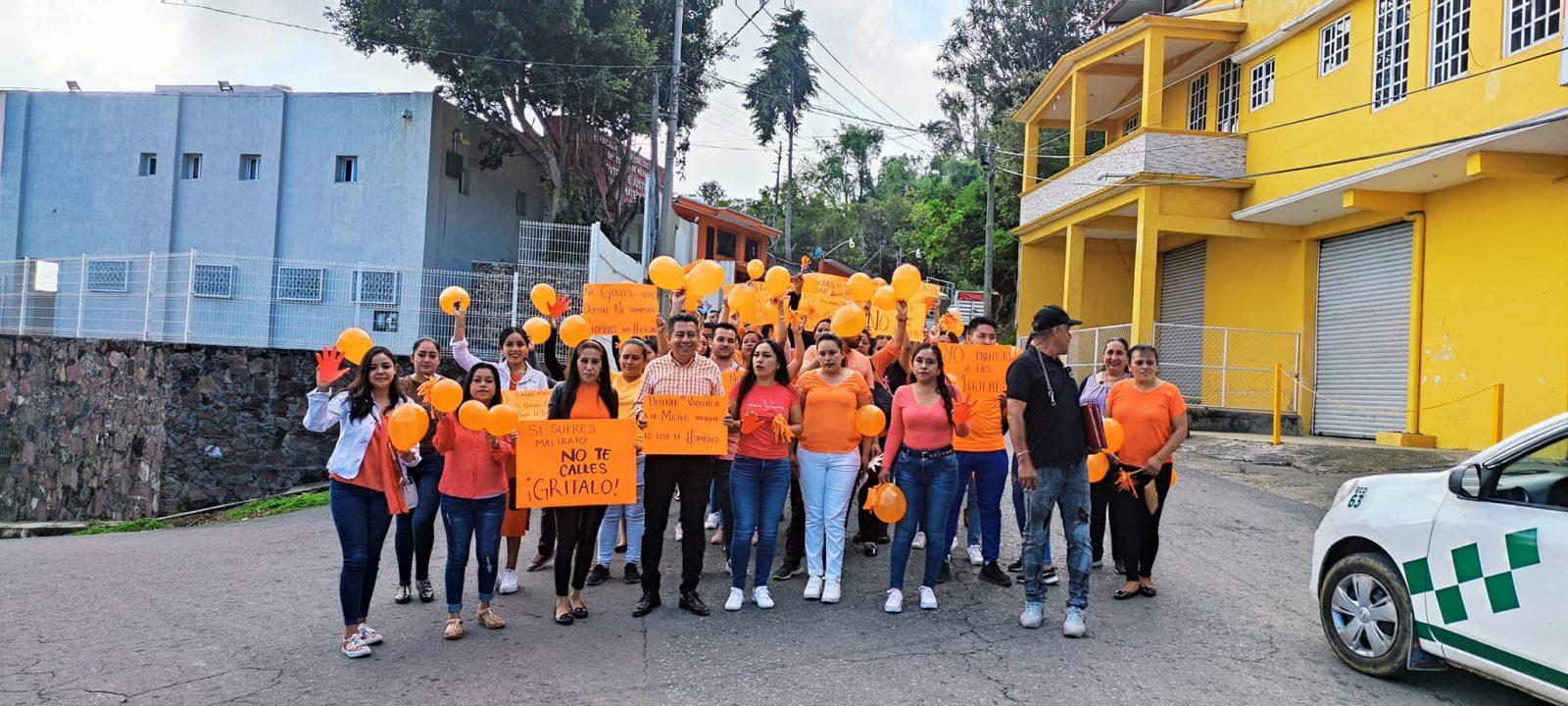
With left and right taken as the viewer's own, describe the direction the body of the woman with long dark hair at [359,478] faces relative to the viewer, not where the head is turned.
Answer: facing the viewer and to the right of the viewer

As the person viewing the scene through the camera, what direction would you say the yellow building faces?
facing the viewer and to the left of the viewer

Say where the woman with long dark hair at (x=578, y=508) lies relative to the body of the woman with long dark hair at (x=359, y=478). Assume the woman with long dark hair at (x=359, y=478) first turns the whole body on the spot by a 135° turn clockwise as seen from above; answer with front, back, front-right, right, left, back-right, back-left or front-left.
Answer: back

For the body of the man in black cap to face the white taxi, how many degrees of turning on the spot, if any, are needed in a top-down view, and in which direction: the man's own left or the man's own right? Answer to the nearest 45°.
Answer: approximately 45° to the man's own left

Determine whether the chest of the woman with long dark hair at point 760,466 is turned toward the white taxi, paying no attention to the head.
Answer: no

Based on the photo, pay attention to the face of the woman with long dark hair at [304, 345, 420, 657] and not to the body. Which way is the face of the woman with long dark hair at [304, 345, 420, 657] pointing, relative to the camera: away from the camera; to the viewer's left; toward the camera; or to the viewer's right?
toward the camera

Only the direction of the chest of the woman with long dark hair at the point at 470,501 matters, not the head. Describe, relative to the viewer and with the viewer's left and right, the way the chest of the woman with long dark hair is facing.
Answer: facing the viewer

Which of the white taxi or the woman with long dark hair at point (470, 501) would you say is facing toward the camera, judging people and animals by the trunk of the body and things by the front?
the woman with long dark hair

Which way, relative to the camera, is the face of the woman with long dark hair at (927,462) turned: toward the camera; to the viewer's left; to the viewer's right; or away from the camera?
toward the camera

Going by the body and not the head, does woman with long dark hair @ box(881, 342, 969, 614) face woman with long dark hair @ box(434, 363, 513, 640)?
no

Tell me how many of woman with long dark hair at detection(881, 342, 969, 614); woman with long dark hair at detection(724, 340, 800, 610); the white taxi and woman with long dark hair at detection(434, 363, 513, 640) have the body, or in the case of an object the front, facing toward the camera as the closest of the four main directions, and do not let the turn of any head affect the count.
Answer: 3

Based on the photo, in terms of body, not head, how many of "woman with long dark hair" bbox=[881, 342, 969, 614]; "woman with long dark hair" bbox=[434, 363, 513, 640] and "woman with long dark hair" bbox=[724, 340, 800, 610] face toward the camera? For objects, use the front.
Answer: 3

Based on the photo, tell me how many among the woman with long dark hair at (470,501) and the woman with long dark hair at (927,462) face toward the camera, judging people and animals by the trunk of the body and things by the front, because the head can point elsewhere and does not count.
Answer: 2

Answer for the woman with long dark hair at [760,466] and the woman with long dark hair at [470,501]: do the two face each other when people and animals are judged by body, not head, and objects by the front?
no

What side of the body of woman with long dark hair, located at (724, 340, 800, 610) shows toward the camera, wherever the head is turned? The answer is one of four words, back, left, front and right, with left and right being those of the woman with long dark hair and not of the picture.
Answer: front

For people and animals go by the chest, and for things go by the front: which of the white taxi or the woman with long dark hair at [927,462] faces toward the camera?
the woman with long dark hair

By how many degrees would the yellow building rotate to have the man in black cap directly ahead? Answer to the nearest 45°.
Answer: approximately 45° to its left

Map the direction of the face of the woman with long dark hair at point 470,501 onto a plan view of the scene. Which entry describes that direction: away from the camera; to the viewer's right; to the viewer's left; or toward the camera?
toward the camera

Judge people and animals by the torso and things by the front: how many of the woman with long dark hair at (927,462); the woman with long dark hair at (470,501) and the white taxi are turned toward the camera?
2

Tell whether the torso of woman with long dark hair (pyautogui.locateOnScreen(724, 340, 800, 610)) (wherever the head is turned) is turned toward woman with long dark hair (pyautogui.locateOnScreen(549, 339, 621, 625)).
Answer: no

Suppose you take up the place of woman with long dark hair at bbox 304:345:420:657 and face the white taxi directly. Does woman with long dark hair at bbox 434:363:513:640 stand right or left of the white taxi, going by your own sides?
left

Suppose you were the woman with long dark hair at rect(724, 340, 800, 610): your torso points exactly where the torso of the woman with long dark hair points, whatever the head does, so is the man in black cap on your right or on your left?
on your left

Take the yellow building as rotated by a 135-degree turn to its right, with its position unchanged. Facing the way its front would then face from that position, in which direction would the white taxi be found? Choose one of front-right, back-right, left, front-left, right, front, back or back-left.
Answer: back
